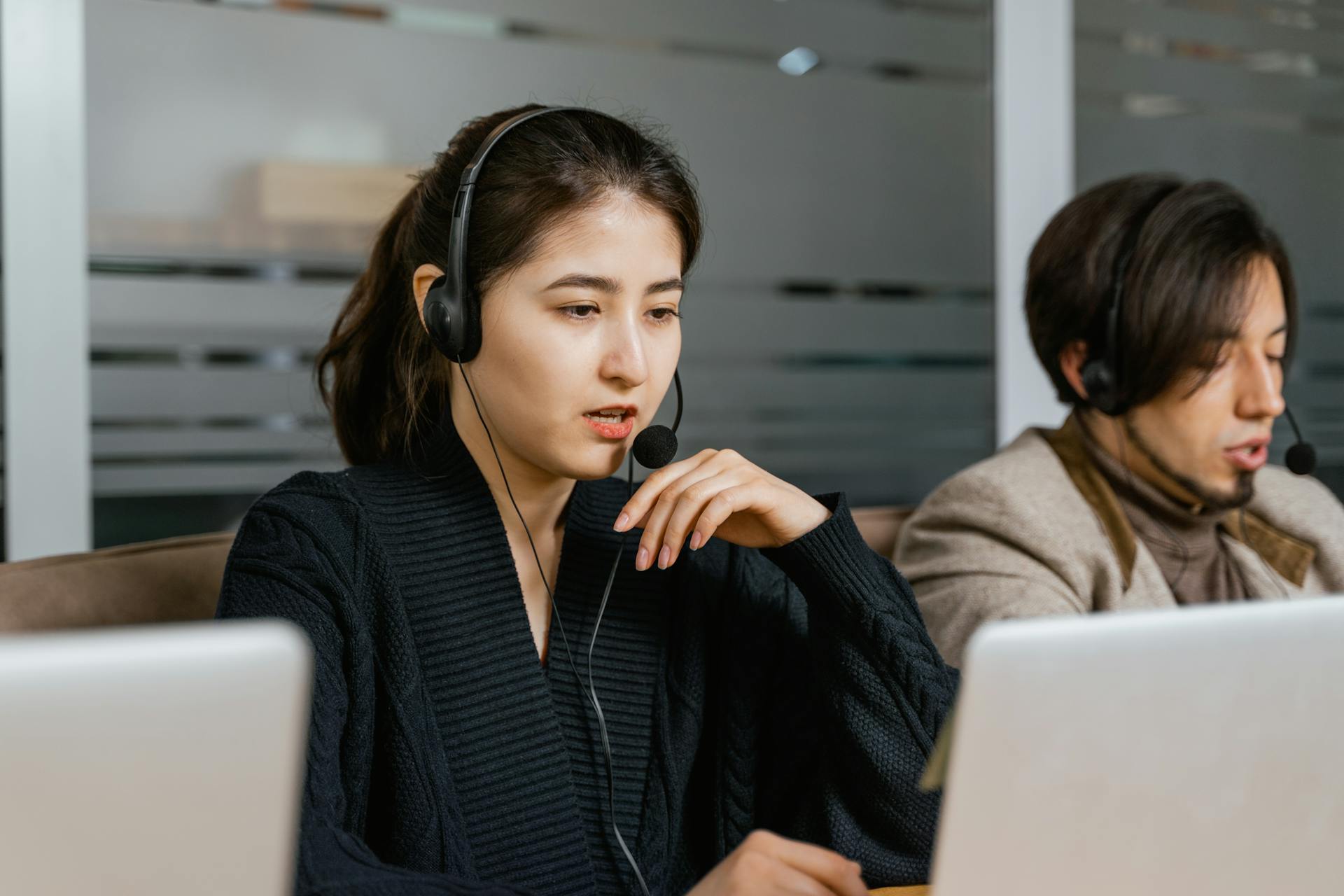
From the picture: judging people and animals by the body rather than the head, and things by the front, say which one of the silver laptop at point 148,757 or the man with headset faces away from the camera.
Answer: the silver laptop

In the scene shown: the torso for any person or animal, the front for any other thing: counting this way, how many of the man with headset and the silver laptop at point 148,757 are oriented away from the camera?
1

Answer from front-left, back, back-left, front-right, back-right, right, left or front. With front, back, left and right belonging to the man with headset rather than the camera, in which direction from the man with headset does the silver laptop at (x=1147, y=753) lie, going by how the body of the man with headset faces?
front-right

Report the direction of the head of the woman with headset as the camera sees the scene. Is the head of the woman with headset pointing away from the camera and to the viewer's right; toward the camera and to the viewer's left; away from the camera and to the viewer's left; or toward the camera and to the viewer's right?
toward the camera and to the viewer's right

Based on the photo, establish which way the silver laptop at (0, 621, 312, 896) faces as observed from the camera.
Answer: facing away from the viewer

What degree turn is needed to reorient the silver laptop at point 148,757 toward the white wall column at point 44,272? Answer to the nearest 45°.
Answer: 0° — it already faces it

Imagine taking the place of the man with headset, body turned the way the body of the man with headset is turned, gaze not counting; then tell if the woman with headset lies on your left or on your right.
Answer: on your right

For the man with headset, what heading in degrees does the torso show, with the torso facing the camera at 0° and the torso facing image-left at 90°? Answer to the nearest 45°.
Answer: approximately 315°

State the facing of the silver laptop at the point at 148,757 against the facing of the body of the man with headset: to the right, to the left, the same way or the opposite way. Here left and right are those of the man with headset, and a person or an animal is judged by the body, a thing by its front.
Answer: the opposite way

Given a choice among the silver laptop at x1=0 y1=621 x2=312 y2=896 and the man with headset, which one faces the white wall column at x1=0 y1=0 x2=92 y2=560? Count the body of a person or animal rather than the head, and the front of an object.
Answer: the silver laptop

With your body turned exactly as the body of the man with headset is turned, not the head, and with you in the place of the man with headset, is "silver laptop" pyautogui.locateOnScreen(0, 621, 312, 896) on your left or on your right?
on your right
